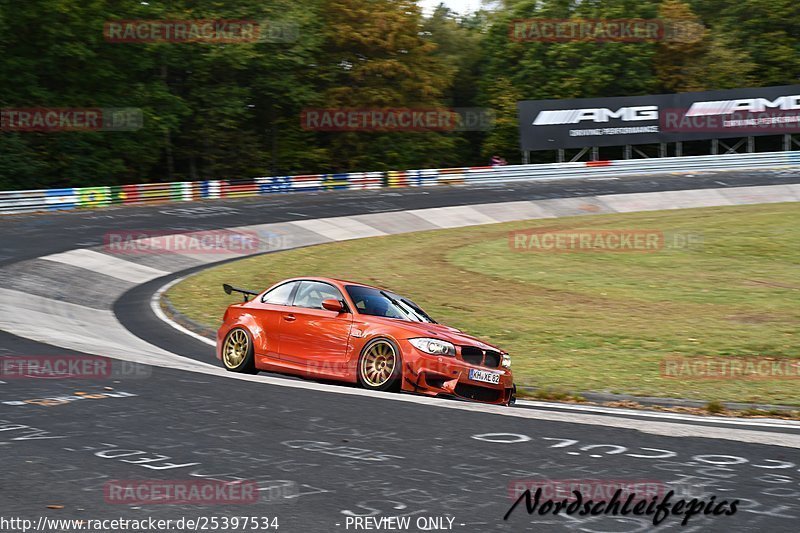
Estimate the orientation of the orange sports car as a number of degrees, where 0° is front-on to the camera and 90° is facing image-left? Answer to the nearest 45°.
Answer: approximately 315°

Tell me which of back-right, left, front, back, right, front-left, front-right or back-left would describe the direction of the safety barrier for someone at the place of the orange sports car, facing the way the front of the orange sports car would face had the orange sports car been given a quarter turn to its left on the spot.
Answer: front-left
